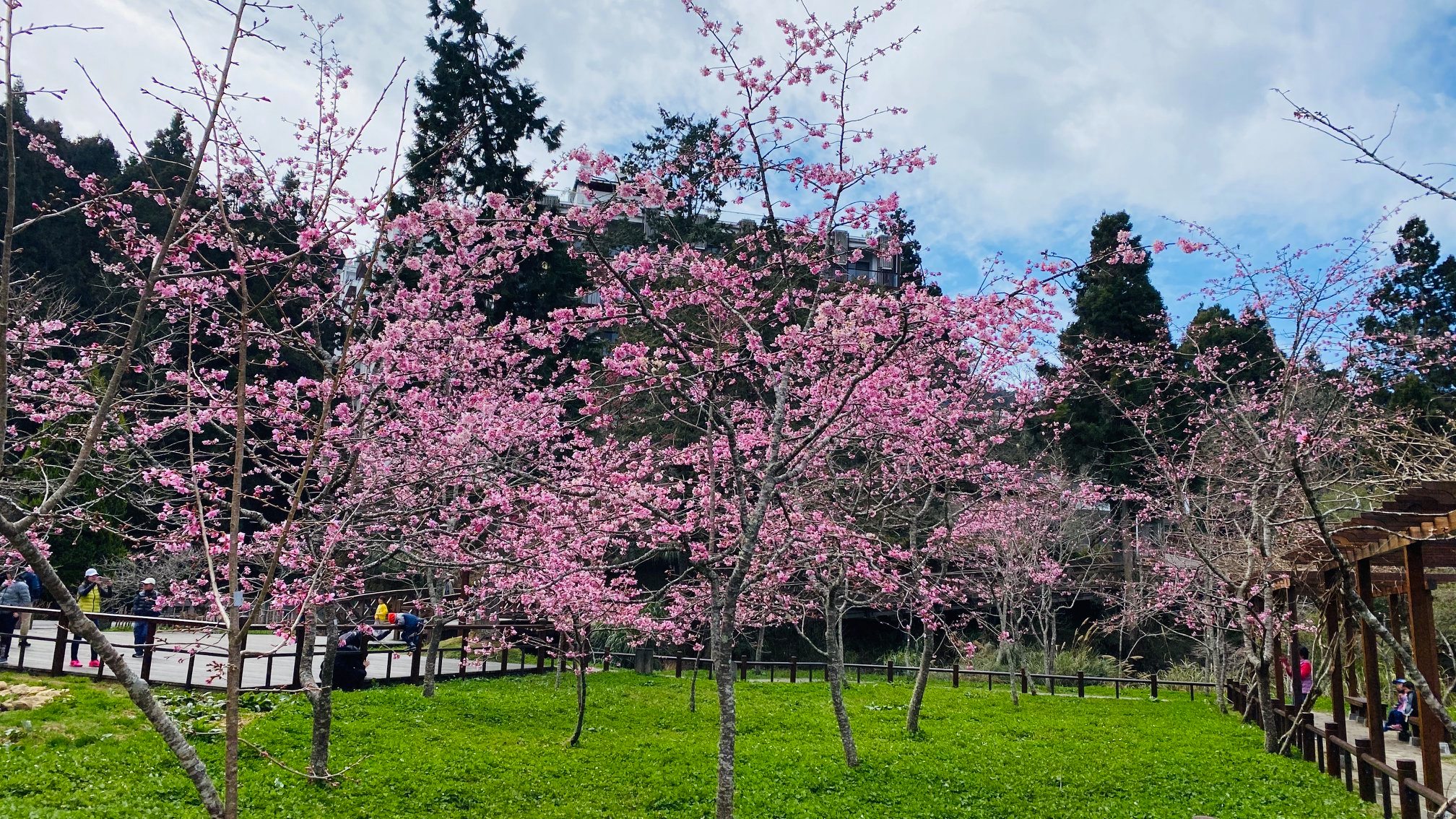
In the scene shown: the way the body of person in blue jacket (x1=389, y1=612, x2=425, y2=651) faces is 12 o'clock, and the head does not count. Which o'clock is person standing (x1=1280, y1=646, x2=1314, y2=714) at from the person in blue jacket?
The person standing is roughly at 7 o'clock from the person in blue jacket.

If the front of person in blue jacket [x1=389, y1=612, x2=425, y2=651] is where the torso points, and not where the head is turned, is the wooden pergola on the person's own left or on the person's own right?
on the person's own left

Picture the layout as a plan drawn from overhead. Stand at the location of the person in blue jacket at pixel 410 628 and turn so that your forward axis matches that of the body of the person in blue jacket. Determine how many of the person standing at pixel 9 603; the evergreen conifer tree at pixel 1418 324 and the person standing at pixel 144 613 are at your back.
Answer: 1

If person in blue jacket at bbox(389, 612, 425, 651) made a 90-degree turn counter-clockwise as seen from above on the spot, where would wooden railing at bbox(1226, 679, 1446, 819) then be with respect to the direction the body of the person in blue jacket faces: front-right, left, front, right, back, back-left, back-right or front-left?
front-left

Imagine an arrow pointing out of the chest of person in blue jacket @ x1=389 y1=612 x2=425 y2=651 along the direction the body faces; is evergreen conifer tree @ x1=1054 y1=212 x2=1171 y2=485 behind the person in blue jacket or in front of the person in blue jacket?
behind

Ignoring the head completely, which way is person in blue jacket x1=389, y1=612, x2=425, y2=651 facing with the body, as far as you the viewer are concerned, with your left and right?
facing to the left of the viewer

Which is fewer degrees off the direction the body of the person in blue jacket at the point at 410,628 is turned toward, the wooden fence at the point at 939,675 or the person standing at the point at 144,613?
the person standing

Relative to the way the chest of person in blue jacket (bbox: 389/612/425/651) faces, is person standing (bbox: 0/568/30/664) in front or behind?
in front
